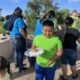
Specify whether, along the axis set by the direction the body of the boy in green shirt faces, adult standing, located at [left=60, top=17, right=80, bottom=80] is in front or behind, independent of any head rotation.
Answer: behind

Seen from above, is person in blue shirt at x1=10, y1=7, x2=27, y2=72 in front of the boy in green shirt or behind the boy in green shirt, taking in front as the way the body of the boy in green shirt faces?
behind

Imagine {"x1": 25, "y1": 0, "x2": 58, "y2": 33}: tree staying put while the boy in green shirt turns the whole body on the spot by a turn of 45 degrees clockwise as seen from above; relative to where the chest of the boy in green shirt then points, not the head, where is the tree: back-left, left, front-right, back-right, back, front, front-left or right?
back-right

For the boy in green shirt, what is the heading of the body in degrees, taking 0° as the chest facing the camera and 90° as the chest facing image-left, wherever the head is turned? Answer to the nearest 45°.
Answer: approximately 0°
